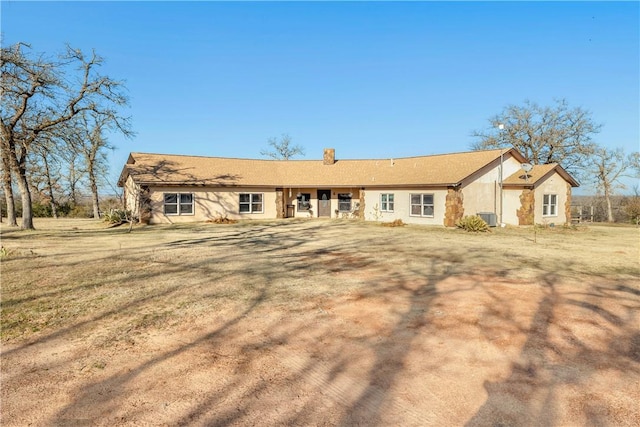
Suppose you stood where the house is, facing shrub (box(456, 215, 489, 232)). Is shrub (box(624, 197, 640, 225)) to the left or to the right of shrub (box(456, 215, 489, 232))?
left

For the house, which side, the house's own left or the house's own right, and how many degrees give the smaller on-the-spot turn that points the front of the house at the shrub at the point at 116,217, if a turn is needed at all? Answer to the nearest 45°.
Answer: approximately 90° to the house's own right

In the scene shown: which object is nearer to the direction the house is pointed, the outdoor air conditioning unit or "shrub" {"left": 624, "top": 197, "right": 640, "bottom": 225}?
the outdoor air conditioning unit

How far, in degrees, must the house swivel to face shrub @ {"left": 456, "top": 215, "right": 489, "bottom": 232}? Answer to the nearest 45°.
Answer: approximately 45° to its left

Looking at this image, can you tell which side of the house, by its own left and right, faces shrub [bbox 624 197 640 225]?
left

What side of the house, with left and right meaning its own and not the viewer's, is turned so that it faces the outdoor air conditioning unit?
left

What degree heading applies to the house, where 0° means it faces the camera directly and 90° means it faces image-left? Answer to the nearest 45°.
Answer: approximately 0°
